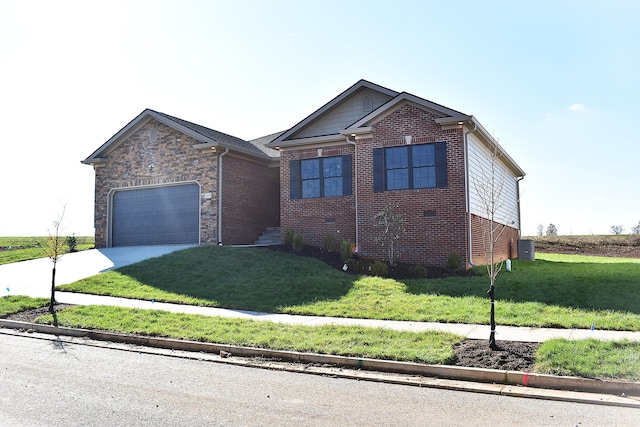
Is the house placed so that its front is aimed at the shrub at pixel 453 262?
no

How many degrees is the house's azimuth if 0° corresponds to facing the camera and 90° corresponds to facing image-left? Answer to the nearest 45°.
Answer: approximately 45°

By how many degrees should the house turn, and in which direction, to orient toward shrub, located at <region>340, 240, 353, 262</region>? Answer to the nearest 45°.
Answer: approximately 45° to its left

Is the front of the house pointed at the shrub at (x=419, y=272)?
no

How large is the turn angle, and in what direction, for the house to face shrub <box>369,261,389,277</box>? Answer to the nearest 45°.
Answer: approximately 45° to its left
